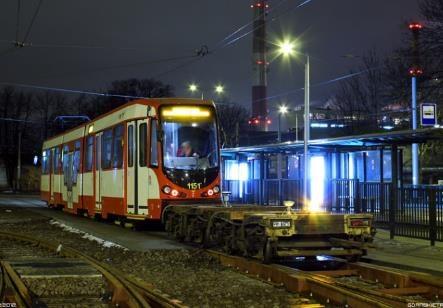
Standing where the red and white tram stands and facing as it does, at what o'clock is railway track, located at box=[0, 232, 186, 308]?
The railway track is roughly at 2 o'clock from the red and white tram.

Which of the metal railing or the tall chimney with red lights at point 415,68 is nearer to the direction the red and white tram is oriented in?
the metal railing

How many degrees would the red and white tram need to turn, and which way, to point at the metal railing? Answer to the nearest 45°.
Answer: approximately 45° to its left

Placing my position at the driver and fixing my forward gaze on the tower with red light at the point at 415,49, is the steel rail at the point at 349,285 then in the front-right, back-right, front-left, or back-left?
back-right

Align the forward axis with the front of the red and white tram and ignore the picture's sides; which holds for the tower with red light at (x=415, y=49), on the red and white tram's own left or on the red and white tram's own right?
on the red and white tram's own left

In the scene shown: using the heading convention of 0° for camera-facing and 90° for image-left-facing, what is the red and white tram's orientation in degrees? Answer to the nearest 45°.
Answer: approximately 315°

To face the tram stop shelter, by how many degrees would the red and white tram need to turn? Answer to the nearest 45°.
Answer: approximately 90° to its left

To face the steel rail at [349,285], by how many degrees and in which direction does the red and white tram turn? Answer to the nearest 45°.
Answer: approximately 45° to its right

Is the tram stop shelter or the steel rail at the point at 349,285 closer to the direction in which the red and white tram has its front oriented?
the steel rail

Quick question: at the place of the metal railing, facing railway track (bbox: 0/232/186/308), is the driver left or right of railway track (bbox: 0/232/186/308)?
right

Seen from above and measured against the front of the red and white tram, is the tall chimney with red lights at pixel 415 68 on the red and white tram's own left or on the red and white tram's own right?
on the red and white tram's own left
